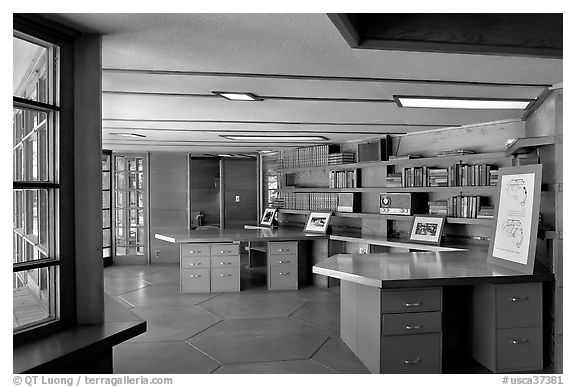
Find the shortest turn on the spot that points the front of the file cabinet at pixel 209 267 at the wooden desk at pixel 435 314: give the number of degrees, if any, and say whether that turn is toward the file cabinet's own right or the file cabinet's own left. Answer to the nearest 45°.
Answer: approximately 45° to the file cabinet's own left

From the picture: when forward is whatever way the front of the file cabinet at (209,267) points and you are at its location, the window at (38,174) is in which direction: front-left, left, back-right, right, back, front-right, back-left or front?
front

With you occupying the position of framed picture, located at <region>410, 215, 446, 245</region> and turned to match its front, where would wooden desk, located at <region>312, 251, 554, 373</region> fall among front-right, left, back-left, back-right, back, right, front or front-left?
front-left

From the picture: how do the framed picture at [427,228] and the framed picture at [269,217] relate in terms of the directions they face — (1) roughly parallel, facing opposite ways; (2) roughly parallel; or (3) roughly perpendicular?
roughly parallel

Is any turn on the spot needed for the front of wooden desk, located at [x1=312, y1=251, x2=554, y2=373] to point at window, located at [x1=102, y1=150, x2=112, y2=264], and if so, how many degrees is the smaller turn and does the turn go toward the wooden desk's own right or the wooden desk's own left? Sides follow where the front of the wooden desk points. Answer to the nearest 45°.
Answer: approximately 135° to the wooden desk's own right

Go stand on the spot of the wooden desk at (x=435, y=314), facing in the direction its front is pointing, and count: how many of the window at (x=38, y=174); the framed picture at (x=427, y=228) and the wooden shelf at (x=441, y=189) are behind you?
2

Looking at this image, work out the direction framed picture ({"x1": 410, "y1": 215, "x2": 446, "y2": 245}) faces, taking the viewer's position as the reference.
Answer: facing the viewer and to the left of the viewer

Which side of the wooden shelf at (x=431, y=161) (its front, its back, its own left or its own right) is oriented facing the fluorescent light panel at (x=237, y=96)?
front

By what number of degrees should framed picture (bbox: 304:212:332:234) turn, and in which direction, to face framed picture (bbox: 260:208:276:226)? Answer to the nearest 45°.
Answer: approximately 90° to its right

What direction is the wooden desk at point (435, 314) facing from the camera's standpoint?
toward the camera

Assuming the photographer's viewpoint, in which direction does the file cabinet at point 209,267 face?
facing the viewer

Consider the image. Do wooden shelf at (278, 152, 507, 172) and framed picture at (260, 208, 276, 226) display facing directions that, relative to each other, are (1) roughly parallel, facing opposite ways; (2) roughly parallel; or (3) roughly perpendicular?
roughly parallel

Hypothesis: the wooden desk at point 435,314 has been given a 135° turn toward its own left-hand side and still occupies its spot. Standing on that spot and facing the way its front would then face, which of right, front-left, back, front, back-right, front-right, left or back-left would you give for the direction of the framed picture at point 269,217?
left

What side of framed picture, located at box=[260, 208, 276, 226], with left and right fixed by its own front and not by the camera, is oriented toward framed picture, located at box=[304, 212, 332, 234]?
left

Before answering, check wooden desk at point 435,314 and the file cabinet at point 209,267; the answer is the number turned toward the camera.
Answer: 2

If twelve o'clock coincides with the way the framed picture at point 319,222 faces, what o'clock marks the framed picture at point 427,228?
the framed picture at point 427,228 is roughly at 9 o'clock from the framed picture at point 319,222.
